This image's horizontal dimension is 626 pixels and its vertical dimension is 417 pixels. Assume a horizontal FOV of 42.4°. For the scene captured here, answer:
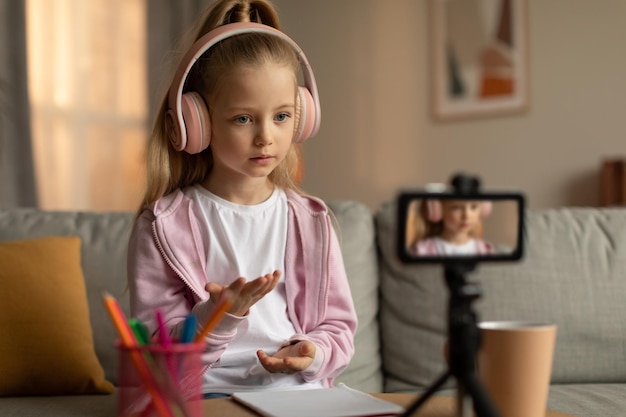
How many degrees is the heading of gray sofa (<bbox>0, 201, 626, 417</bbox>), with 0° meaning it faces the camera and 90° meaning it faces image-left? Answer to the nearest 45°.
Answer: approximately 0°

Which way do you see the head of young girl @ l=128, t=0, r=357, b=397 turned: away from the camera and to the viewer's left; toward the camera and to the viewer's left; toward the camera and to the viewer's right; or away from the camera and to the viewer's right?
toward the camera and to the viewer's right

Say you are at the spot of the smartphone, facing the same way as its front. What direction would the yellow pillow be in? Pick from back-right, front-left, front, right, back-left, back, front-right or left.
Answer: back-right

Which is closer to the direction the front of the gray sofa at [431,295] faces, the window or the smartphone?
the smartphone

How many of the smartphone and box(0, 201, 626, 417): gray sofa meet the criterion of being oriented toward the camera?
2

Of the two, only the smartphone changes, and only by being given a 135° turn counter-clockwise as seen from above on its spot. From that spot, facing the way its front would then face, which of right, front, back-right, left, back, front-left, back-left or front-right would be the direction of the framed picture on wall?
front-left

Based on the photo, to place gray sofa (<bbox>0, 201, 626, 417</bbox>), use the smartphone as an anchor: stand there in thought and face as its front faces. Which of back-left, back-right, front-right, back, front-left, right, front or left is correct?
back

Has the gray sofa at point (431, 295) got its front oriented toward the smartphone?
yes

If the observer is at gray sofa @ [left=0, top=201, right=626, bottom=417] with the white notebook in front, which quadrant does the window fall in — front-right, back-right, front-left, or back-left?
back-right

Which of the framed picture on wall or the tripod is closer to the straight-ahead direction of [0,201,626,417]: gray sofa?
the tripod

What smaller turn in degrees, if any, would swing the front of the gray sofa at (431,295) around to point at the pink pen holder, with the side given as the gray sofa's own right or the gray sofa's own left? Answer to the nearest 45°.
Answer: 0° — it already faces it
